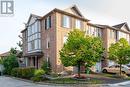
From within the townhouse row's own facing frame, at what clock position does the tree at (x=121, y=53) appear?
The tree is roughly at 11 o'clock from the townhouse row.

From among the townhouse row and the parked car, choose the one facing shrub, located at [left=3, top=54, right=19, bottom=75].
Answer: the parked car

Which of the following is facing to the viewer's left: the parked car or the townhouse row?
the parked car

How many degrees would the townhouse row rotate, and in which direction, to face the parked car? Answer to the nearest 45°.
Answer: approximately 45° to its left

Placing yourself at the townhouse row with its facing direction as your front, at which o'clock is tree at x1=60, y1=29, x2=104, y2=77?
The tree is roughly at 1 o'clock from the townhouse row.

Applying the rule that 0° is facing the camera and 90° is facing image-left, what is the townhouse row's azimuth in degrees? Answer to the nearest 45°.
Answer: approximately 315°

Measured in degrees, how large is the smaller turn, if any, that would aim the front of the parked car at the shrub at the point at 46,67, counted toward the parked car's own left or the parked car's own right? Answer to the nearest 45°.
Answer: approximately 45° to the parked car's own left

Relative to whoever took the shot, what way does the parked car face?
facing to the left of the viewer

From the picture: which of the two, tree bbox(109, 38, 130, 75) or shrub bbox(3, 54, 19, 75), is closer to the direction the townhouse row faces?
the tree
